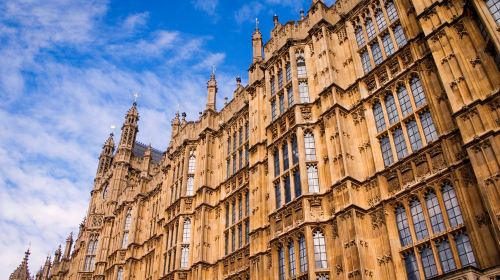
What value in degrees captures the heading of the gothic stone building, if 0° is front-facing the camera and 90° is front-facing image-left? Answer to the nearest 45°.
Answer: approximately 45°
